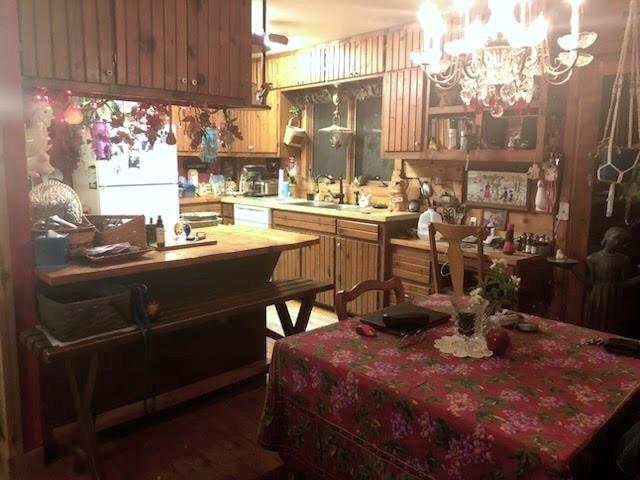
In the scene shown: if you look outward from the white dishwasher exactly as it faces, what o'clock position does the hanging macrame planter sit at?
The hanging macrame planter is roughly at 9 o'clock from the white dishwasher.

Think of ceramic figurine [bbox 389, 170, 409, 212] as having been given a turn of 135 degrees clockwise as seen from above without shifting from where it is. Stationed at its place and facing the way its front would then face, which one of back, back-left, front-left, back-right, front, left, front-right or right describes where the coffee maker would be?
front

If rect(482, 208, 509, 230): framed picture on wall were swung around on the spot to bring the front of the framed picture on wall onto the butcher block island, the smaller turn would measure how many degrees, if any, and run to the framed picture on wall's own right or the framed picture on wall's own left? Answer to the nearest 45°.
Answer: approximately 45° to the framed picture on wall's own right

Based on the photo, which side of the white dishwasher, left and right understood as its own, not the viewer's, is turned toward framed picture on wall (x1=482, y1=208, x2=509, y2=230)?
left

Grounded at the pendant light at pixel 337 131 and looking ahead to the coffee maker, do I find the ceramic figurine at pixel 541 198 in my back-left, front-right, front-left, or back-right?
back-left

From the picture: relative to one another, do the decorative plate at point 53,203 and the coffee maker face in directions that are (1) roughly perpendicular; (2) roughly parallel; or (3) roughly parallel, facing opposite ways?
roughly parallel

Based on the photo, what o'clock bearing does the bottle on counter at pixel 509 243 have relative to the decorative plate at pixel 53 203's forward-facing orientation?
The bottle on counter is roughly at 9 o'clock from the decorative plate.

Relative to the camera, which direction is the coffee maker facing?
toward the camera

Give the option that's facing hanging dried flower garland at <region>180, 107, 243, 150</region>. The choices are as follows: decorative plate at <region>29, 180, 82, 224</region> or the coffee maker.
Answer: the coffee maker

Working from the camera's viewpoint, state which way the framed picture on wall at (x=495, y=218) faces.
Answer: facing the viewer

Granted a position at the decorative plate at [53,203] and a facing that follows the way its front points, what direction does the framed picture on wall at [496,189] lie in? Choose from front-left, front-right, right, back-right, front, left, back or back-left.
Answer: left

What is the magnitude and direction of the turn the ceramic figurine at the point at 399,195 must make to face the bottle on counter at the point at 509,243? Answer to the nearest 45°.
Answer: approximately 45° to its left
